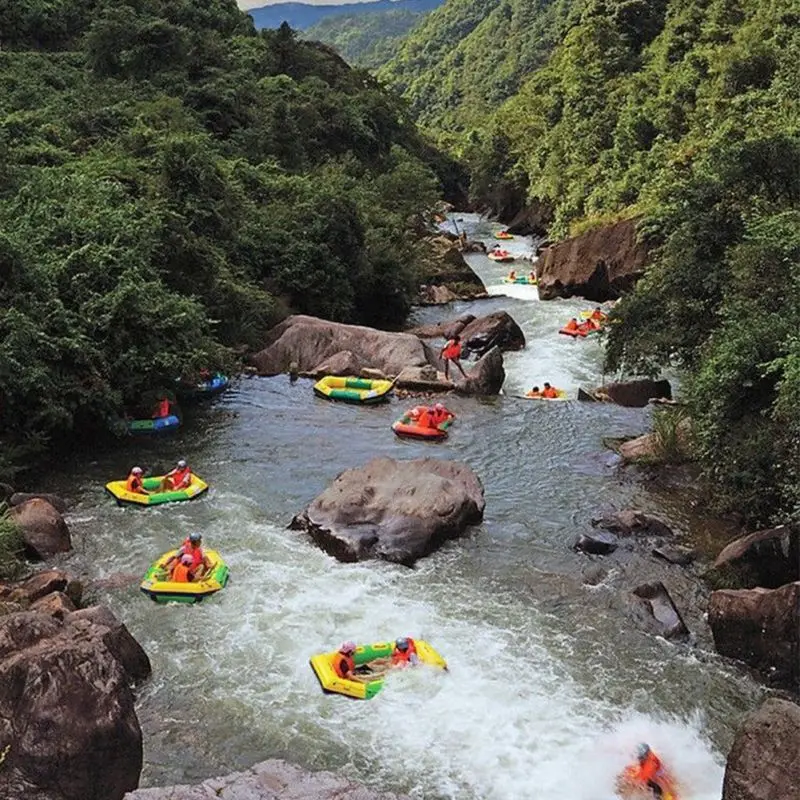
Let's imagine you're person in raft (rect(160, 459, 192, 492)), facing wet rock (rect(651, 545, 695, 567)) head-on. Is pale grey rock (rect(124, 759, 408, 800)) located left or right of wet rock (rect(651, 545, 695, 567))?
right

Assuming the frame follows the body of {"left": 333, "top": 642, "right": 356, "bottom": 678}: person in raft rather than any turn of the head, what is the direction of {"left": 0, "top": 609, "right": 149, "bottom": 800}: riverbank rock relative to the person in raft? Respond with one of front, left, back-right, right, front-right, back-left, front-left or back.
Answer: back-right

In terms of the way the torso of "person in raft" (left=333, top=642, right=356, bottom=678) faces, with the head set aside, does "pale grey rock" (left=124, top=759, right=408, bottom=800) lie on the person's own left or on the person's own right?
on the person's own right
